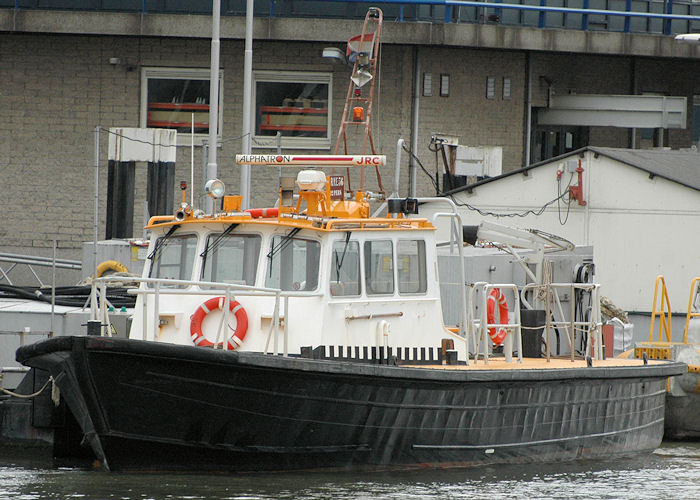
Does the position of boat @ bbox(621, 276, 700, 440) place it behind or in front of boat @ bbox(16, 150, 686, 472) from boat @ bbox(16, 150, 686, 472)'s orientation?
behind

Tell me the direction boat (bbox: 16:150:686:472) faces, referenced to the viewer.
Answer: facing the viewer and to the left of the viewer
